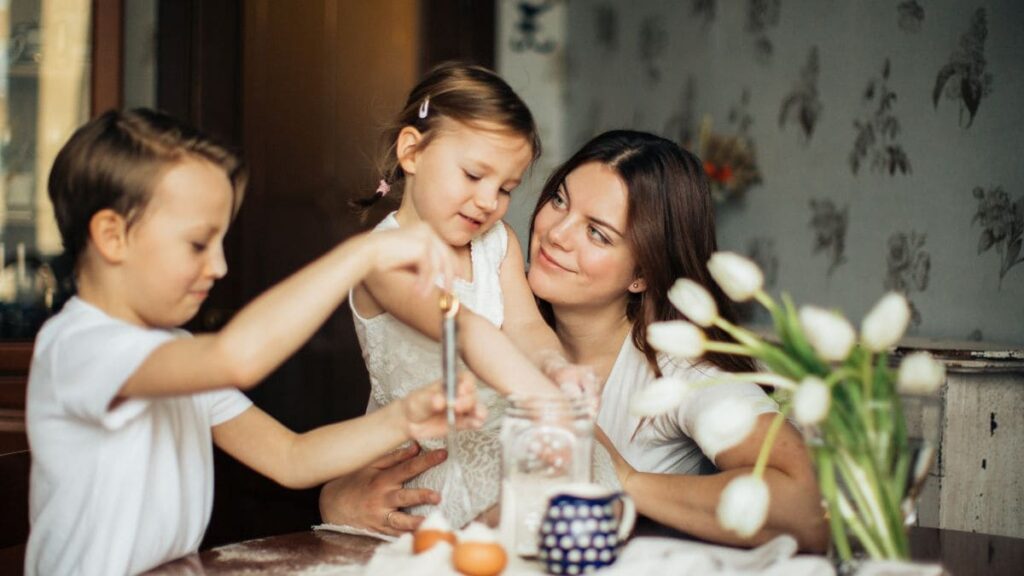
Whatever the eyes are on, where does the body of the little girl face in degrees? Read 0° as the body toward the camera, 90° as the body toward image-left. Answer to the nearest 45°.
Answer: approximately 315°

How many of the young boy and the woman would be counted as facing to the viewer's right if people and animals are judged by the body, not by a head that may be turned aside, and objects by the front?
1

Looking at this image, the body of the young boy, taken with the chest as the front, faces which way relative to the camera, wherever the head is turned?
to the viewer's right
